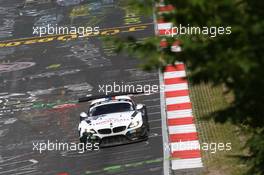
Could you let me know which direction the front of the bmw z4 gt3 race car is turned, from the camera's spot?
facing the viewer
